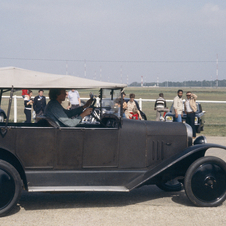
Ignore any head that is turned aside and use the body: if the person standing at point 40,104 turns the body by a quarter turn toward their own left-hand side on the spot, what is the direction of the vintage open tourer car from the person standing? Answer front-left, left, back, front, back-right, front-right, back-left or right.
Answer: right

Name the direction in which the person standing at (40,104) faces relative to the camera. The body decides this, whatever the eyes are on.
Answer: toward the camera

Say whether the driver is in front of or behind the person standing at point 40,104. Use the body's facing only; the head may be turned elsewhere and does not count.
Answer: in front

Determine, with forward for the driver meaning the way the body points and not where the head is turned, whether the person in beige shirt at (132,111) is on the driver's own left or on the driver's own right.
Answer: on the driver's own left

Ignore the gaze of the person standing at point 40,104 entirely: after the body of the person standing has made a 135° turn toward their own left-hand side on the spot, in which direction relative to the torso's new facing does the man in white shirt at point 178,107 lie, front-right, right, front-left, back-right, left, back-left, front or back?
front

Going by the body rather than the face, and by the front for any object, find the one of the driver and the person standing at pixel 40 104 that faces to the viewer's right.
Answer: the driver

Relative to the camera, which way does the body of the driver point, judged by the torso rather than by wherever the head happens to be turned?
to the viewer's right

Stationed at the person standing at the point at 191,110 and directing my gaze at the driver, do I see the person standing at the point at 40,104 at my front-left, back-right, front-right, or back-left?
front-right

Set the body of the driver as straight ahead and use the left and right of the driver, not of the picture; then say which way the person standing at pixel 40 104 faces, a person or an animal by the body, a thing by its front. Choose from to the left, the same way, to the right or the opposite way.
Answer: to the right

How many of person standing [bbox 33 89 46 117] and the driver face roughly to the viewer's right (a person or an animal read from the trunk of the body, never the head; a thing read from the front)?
1
